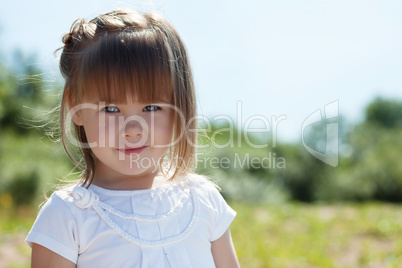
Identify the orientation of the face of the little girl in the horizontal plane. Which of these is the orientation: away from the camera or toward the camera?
toward the camera

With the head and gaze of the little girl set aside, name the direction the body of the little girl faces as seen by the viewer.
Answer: toward the camera
